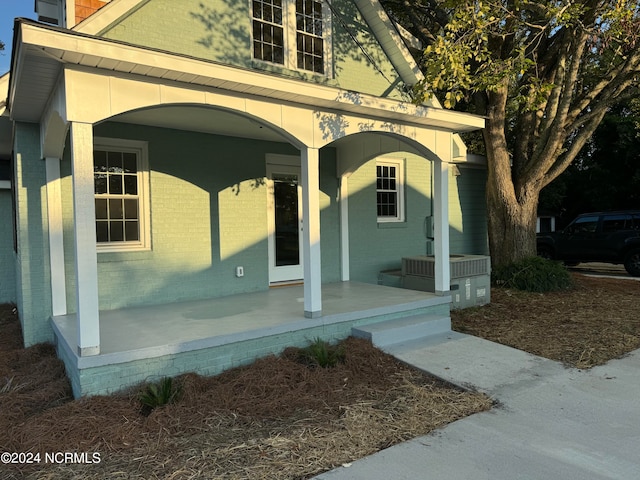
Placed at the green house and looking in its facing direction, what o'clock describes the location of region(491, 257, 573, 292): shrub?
The shrub is roughly at 10 o'clock from the green house.

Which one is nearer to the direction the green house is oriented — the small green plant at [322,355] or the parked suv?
the small green plant

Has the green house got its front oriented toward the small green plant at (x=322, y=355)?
yes

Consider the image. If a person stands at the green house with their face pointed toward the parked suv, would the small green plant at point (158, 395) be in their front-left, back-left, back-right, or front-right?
back-right

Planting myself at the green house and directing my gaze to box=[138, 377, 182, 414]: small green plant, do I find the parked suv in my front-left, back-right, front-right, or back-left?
back-left

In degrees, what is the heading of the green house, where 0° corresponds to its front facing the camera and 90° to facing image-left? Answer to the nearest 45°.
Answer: approximately 315°

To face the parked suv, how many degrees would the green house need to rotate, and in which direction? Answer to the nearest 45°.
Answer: approximately 90° to its left
